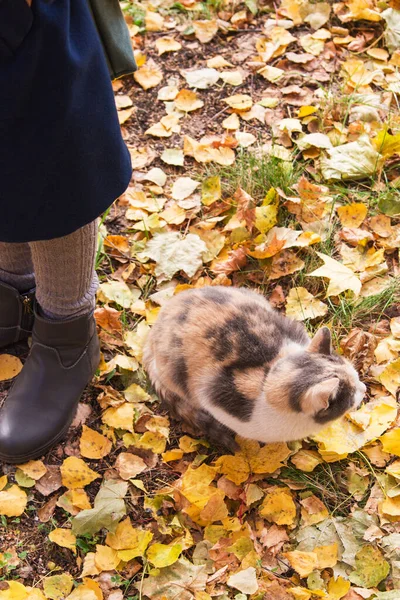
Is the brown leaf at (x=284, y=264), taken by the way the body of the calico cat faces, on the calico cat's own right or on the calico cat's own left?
on the calico cat's own left

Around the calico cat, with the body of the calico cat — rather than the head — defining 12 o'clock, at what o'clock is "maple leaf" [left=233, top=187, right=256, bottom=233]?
The maple leaf is roughly at 9 o'clock from the calico cat.

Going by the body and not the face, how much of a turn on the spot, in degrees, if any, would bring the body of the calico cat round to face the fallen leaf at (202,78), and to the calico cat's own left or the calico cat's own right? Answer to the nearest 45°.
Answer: approximately 90° to the calico cat's own left

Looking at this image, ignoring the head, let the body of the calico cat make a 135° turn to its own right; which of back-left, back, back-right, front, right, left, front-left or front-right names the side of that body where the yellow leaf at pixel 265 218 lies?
back-right

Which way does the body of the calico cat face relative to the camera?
to the viewer's right
